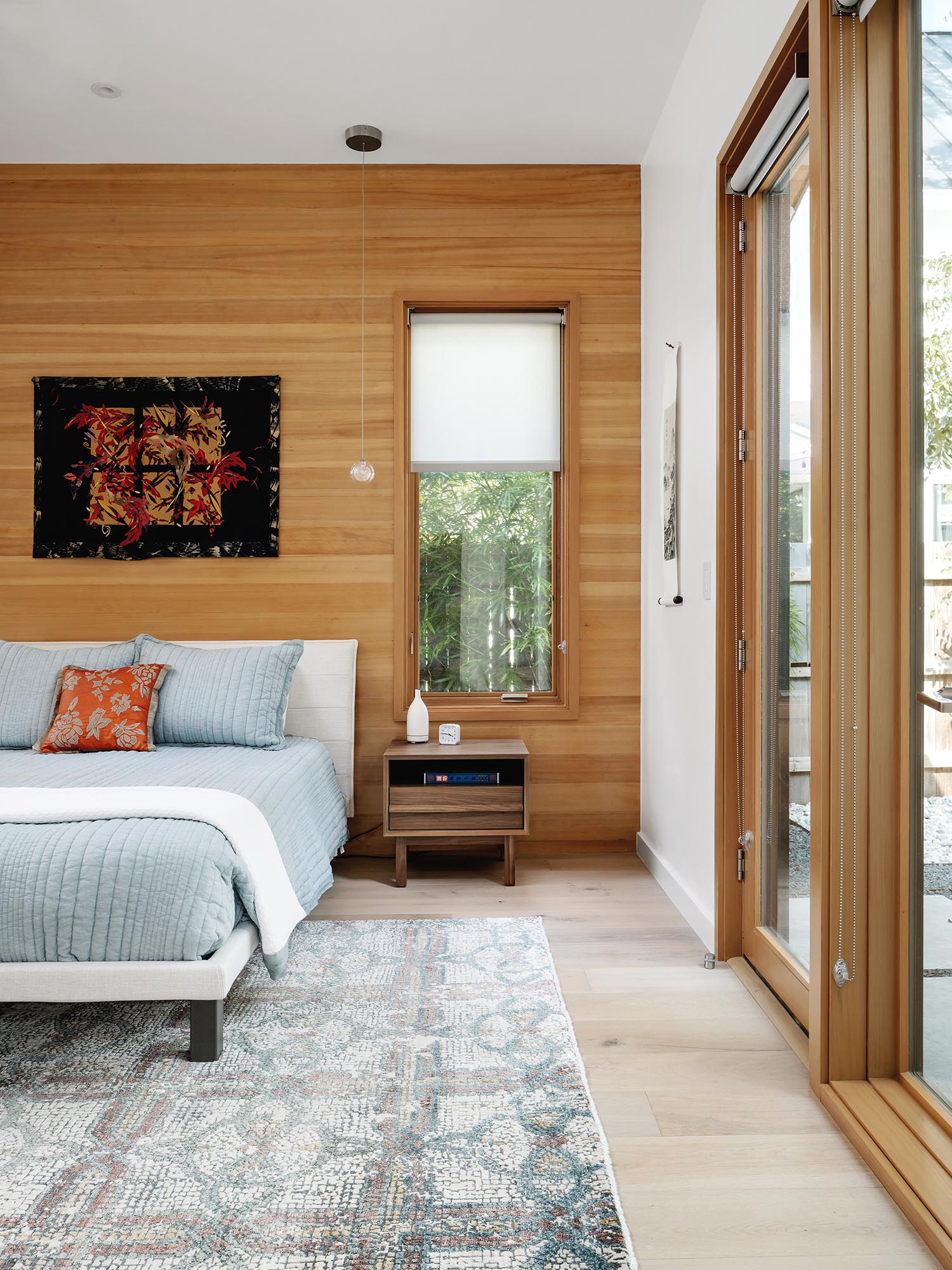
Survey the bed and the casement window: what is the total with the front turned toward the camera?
2

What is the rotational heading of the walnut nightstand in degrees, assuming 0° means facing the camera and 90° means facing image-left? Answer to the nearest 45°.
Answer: approximately 0°

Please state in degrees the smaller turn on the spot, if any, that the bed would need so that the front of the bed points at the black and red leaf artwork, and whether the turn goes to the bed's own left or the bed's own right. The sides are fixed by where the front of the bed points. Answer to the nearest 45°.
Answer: approximately 180°

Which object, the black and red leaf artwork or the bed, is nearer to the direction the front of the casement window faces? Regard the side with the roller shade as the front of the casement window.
the bed

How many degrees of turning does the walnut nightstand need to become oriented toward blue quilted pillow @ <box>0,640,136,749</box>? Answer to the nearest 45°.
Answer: approximately 90° to its right
